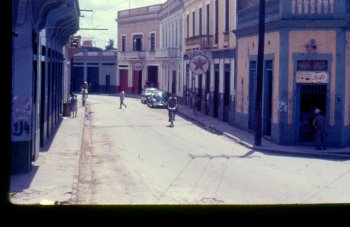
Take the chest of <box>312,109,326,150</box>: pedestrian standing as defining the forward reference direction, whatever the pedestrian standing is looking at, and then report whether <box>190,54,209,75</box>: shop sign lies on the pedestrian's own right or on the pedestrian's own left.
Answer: on the pedestrian's own right

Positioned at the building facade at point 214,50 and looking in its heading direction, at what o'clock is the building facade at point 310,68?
the building facade at point 310,68 is roughly at 10 o'clock from the building facade at point 214,50.

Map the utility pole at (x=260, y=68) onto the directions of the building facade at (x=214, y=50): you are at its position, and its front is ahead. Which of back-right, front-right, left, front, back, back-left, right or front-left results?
front-left

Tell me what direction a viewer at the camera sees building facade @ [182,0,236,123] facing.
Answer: facing the viewer and to the left of the viewer
